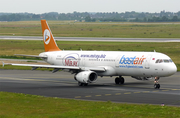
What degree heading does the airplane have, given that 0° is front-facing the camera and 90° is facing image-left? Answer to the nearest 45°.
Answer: approximately 315°
